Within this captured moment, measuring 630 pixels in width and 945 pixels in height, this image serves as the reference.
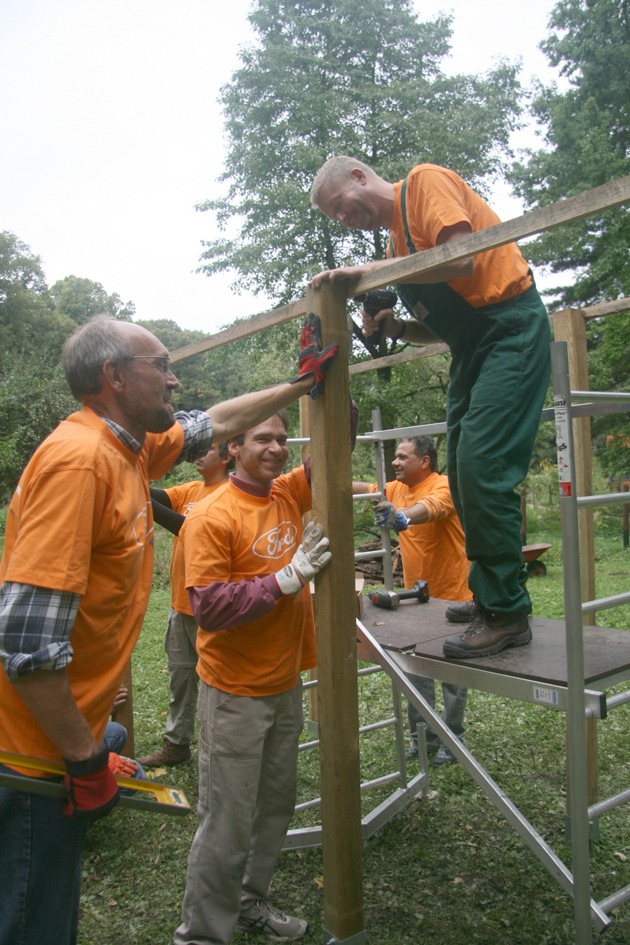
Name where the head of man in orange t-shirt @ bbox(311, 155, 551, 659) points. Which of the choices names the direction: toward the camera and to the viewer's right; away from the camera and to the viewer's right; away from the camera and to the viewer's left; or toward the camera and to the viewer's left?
toward the camera and to the viewer's left

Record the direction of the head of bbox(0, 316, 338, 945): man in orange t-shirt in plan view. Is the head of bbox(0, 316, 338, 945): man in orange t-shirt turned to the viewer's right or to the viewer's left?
to the viewer's right

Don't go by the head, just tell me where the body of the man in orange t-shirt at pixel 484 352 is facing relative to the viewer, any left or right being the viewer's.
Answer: facing to the left of the viewer

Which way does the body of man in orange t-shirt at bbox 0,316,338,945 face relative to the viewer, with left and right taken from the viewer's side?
facing to the right of the viewer

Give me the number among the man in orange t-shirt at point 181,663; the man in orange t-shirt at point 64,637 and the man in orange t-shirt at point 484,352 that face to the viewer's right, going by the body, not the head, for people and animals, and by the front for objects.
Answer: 1

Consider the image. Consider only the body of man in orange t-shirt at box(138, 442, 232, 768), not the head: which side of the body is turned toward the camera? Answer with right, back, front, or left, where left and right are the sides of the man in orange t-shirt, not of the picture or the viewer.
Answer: left

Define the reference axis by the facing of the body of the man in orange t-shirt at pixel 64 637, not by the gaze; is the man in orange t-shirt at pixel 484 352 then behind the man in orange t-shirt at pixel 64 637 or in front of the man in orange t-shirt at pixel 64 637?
in front

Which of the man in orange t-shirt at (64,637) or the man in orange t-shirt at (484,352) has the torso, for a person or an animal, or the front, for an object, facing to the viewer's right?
the man in orange t-shirt at (64,637)
